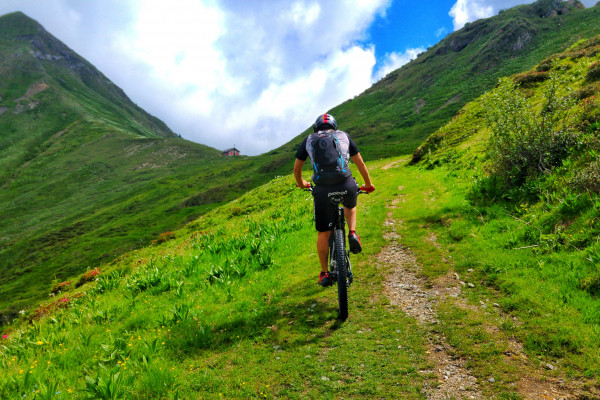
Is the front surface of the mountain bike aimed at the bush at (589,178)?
no

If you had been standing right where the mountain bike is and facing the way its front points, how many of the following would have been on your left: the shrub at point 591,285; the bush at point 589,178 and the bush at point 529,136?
0

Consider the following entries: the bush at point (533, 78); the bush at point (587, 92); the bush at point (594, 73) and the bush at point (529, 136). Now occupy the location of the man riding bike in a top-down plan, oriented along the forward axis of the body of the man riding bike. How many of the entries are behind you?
0

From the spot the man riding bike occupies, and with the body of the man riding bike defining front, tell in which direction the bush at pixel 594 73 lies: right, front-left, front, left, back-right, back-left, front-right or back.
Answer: front-right

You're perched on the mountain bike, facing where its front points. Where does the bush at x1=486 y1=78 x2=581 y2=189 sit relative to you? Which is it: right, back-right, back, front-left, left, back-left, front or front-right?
front-right

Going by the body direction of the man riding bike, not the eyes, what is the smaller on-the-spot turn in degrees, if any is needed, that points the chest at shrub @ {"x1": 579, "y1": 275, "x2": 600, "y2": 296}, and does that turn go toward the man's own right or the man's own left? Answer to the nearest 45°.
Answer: approximately 90° to the man's own right

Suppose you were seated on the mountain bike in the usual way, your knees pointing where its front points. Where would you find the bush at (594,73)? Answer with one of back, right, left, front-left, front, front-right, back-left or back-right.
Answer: front-right

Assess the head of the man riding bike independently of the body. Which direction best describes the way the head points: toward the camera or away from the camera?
away from the camera

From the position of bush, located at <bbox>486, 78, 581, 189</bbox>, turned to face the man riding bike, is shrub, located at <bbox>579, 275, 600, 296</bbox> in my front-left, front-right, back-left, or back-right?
front-left

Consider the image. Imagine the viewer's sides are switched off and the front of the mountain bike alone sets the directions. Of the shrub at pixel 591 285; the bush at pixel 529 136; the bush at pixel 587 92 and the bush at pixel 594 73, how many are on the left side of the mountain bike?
0

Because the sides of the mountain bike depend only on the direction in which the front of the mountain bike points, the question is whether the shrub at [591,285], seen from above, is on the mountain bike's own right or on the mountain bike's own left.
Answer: on the mountain bike's own right

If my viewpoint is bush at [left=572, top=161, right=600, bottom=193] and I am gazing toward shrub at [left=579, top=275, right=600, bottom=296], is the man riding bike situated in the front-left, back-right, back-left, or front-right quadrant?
front-right

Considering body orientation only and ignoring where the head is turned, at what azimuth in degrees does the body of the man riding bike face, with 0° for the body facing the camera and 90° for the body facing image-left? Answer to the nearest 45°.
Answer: approximately 180°

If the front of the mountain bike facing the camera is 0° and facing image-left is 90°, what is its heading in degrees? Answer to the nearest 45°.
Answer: approximately 180°

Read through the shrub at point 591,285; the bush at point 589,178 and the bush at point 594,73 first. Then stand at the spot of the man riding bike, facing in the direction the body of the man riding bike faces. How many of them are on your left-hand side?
0
